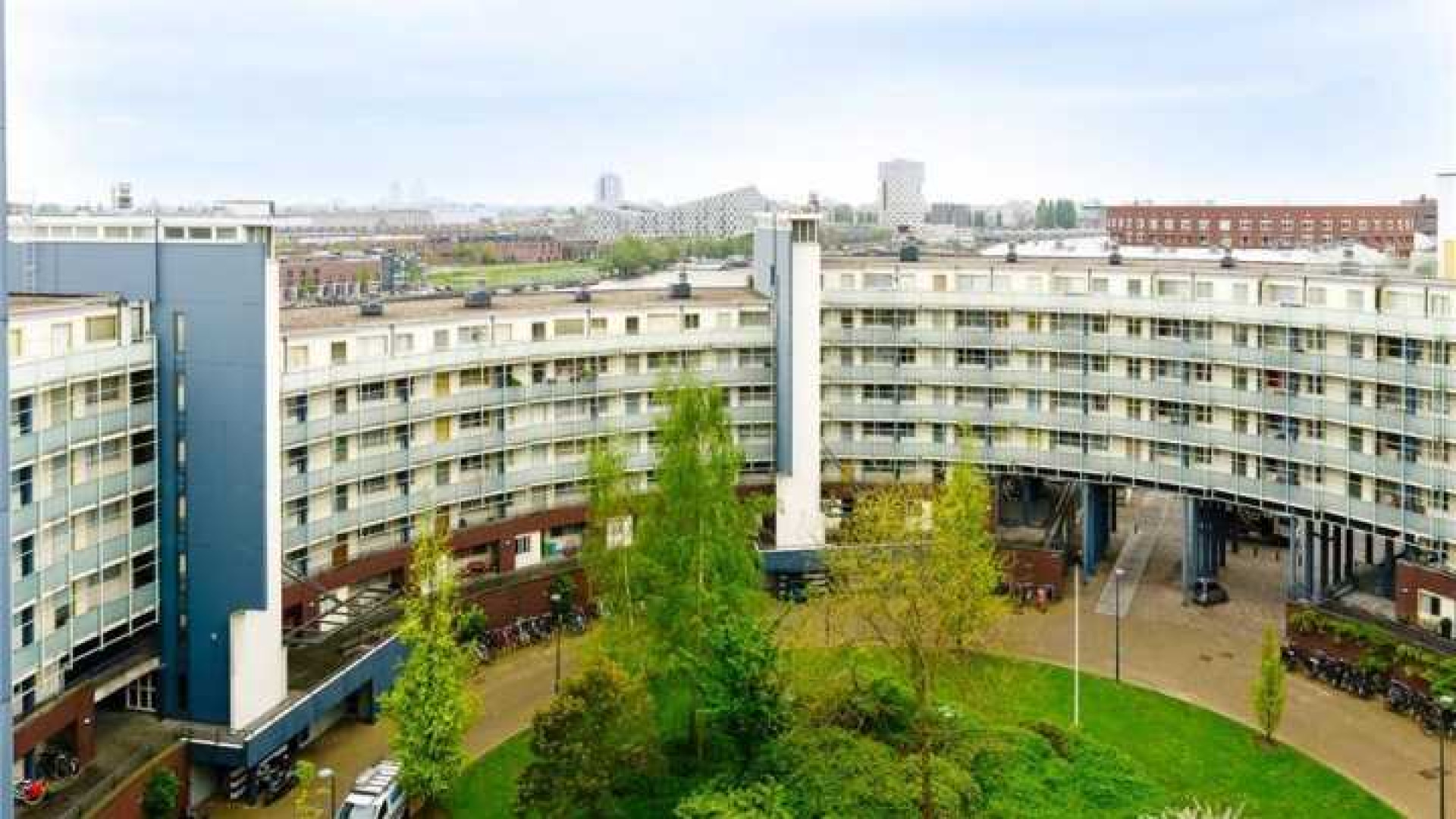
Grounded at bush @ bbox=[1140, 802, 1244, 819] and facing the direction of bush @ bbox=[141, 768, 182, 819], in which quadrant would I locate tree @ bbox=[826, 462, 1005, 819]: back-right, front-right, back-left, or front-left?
front-right

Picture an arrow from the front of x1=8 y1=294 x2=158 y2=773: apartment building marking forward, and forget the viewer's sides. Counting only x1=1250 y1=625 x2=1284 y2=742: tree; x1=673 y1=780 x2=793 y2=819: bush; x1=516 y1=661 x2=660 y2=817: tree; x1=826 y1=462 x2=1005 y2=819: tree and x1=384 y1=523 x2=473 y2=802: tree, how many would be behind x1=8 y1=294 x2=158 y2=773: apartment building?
0

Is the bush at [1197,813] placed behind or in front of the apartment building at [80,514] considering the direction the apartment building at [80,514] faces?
in front

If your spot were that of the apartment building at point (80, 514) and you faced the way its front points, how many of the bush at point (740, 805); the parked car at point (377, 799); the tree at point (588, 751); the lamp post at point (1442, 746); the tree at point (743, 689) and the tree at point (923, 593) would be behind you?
0

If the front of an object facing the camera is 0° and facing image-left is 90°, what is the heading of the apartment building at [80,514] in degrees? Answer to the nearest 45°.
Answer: approximately 315°

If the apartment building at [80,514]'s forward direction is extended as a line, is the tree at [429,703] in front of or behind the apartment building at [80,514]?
in front

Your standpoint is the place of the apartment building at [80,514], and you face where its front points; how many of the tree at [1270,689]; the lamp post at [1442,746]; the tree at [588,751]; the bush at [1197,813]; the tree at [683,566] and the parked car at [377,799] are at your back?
0

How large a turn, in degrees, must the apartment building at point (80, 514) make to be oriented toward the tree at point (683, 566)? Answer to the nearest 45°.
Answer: approximately 45° to its left

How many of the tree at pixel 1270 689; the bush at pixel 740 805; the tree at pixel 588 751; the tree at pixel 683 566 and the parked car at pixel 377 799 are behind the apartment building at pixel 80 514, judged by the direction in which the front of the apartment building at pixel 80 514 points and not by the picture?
0

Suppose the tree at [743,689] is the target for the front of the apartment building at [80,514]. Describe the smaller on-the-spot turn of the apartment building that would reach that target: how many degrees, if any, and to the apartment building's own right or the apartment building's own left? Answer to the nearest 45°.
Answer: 0° — it already faces it

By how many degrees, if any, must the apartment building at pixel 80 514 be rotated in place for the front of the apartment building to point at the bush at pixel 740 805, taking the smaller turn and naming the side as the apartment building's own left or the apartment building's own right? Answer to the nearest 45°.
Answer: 0° — it already faces it
